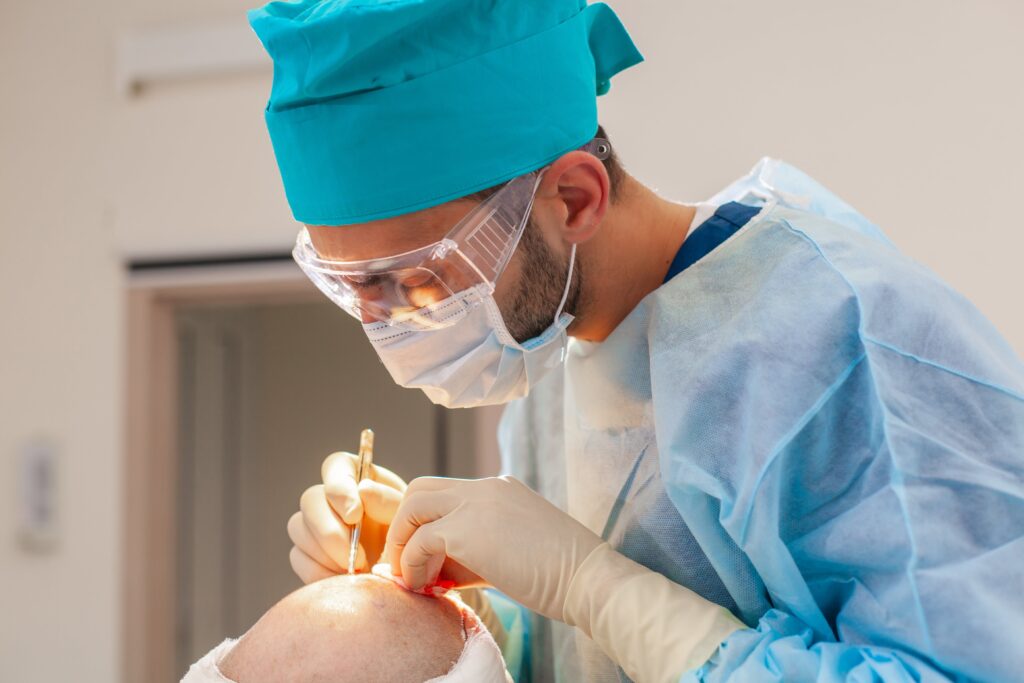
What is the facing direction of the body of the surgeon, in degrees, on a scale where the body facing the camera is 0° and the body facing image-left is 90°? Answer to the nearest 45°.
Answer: approximately 45°

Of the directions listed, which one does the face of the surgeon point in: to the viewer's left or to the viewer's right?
to the viewer's left

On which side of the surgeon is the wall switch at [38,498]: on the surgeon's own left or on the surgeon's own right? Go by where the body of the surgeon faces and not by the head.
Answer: on the surgeon's own right
